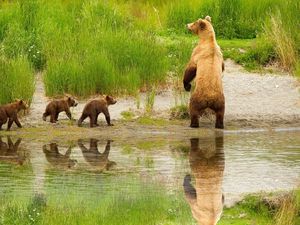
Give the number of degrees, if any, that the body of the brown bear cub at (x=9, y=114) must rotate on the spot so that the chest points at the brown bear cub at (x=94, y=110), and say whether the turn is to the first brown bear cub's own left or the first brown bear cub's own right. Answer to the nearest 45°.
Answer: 0° — it already faces it

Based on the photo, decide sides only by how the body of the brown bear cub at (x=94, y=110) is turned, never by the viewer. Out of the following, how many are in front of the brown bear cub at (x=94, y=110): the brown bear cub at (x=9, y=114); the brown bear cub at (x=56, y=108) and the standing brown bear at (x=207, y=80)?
1

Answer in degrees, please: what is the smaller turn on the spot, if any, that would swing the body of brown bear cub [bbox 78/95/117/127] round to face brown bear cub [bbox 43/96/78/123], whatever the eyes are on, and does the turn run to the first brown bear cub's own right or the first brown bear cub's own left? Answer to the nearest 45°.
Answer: approximately 180°

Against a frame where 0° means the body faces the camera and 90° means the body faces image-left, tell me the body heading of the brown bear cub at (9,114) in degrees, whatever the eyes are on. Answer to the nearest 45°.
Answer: approximately 270°

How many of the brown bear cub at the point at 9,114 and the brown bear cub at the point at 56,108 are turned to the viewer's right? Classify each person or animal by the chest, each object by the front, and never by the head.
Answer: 2

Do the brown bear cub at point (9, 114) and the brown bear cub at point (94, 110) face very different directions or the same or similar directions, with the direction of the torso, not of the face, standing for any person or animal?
same or similar directions

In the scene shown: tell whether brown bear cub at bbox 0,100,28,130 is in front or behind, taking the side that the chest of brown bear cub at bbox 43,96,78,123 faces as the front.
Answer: behind

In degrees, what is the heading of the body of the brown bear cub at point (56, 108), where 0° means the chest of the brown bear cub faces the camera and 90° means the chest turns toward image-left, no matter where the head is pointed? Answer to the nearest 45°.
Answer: approximately 270°

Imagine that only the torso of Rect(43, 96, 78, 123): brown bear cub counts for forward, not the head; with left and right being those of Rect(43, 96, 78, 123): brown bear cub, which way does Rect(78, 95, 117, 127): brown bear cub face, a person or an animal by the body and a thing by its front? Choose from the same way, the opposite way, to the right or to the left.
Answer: the same way

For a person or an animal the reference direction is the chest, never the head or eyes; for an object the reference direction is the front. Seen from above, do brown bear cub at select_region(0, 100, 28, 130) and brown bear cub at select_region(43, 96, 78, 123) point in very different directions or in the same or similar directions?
same or similar directions

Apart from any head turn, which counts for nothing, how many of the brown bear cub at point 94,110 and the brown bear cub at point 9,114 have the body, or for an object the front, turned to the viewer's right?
2

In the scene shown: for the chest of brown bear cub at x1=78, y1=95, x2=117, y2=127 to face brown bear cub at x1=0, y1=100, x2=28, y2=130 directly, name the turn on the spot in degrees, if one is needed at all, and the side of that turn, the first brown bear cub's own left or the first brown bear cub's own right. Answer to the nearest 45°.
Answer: approximately 180°

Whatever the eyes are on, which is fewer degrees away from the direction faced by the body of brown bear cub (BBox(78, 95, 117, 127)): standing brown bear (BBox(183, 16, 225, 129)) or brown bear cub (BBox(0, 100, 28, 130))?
the standing brown bear

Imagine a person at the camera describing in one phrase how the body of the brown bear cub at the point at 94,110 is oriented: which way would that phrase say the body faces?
to the viewer's right

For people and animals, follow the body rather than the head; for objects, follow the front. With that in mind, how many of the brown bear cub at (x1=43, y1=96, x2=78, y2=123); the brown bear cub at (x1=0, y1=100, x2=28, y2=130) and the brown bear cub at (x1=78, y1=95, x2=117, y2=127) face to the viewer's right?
3

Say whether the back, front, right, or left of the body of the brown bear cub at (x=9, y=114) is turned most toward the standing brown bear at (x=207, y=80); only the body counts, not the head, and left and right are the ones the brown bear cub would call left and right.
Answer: front
